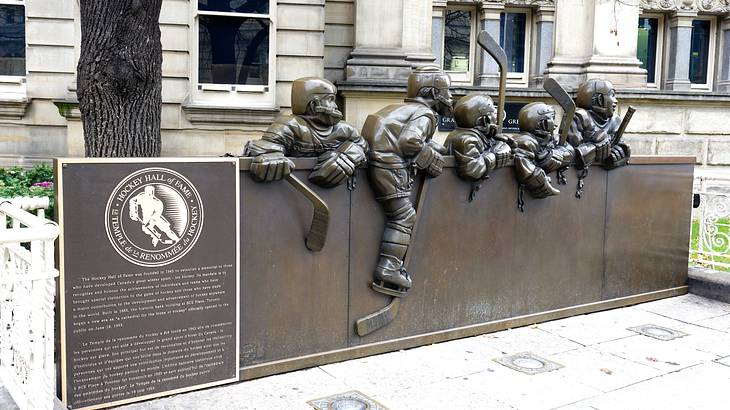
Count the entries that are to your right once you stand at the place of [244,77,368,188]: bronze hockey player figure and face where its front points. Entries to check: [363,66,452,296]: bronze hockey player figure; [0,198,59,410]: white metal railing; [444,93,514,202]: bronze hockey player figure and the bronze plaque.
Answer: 2

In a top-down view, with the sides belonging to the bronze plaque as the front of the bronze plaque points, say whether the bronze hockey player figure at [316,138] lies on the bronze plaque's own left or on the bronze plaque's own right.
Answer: on the bronze plaque's own left

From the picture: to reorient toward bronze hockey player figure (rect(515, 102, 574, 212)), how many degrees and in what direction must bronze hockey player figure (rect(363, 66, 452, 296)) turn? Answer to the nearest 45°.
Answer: approximately 45° to its left

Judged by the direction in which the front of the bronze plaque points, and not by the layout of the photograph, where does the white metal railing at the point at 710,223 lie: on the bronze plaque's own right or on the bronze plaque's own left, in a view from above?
on the bronze plaque's own left

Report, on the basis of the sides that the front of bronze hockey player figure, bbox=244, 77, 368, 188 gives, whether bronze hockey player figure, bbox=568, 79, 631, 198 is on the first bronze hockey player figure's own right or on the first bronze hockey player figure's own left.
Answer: on the first bronze hockey player figure's own left

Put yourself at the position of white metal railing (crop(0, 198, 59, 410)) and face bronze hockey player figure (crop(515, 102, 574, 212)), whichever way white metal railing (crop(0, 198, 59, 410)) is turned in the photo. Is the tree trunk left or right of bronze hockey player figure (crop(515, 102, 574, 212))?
left

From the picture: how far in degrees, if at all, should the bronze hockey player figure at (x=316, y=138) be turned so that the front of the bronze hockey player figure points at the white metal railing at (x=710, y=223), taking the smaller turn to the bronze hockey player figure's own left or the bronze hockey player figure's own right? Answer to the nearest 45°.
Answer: approximately 90° to the bronze hockey player figure's own left

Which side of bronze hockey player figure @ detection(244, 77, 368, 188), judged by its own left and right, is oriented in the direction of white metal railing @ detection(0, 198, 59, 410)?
right

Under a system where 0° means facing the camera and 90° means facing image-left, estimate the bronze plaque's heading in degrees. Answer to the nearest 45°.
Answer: approximately 0°
